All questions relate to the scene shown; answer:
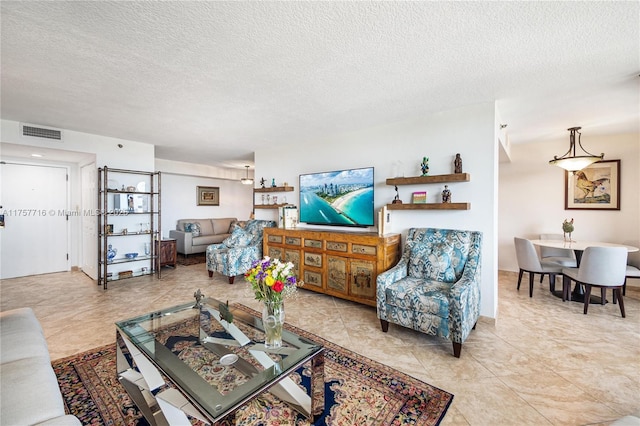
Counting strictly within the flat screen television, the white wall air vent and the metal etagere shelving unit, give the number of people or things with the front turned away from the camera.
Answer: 0

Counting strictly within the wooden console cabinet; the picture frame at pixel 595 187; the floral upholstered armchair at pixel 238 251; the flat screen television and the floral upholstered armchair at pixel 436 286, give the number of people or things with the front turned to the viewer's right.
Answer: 0

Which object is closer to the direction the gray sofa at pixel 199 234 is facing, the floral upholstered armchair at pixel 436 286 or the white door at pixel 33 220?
the floral upholstered armchair

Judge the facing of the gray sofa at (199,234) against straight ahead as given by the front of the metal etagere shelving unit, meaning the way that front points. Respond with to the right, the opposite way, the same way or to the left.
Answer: the same way

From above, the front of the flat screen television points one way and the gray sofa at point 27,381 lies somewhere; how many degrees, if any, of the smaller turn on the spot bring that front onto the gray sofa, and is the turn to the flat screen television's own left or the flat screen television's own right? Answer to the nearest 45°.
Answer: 0° — it already faces it

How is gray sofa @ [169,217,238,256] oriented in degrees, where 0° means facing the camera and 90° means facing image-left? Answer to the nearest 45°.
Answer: approximately 315°

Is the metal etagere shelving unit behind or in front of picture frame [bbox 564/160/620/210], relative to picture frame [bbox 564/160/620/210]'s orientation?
in front

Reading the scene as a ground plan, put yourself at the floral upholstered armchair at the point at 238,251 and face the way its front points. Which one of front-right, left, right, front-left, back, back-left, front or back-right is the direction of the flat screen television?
left

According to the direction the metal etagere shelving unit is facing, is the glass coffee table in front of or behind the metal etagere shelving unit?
in front

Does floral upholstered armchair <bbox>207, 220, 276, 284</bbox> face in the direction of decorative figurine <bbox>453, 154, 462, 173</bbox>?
no

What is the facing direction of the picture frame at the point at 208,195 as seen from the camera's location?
facing the viewer

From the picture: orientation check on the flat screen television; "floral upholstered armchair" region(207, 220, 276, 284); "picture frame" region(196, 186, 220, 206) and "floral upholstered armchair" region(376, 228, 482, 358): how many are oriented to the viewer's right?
0

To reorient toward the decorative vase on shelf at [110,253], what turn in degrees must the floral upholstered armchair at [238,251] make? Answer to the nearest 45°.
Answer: approximately 45° to its right

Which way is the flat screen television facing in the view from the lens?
facing the viewer and to the left of the viewer

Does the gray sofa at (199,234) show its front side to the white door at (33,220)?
no

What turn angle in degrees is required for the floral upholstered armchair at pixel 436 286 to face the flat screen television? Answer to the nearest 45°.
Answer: approximately 90° to its right

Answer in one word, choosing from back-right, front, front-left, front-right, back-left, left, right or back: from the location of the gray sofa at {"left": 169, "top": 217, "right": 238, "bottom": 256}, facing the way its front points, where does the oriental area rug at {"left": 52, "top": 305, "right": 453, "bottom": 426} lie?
front-right
